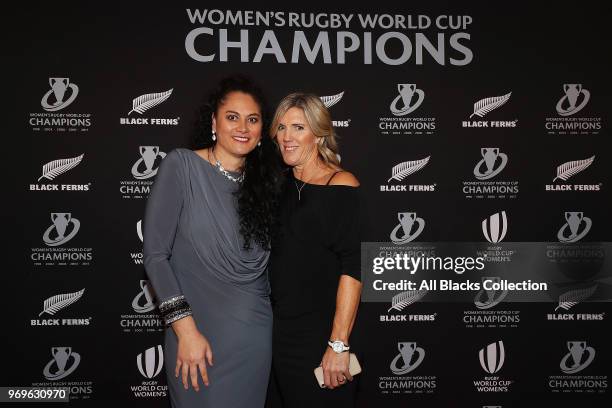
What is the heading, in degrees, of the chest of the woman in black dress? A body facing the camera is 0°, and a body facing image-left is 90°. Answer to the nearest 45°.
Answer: approximately 45°

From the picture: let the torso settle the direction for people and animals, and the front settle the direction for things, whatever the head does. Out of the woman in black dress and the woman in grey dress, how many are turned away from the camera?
0

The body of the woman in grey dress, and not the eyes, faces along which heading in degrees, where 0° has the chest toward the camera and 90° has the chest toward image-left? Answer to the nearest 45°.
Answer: approximately 315°
